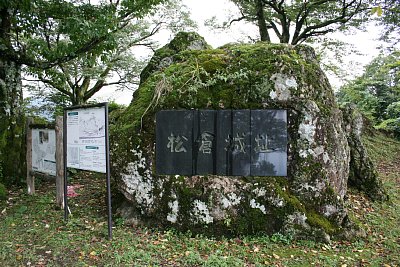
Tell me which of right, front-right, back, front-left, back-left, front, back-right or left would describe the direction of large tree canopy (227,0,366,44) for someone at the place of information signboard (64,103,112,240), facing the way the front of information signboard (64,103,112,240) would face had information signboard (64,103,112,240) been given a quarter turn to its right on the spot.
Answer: right

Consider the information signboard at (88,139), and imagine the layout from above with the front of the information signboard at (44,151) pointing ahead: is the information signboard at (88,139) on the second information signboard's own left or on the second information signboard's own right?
on the second information signboard's own left

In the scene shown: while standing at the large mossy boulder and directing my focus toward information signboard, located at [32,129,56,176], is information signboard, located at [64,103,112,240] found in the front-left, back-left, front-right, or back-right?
front-left

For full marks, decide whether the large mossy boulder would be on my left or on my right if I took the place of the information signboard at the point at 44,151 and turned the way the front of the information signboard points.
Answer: on my left

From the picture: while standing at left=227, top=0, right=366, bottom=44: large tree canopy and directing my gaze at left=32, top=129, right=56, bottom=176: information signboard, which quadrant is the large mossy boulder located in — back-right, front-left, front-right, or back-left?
front-left

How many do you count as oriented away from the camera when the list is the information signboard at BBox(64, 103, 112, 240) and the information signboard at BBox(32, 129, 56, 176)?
0

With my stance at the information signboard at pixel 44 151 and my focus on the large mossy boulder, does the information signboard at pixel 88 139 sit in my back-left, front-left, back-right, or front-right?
front-right

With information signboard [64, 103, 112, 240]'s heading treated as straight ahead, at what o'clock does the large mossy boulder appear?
The large mossy boulder is roughly at 8 o'clock from the information signboard.

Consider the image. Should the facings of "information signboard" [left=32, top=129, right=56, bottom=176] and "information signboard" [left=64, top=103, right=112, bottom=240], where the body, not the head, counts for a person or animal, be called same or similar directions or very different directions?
same or similar directions

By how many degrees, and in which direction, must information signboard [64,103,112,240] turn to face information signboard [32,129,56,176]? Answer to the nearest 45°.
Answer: approximately 90° to its right
